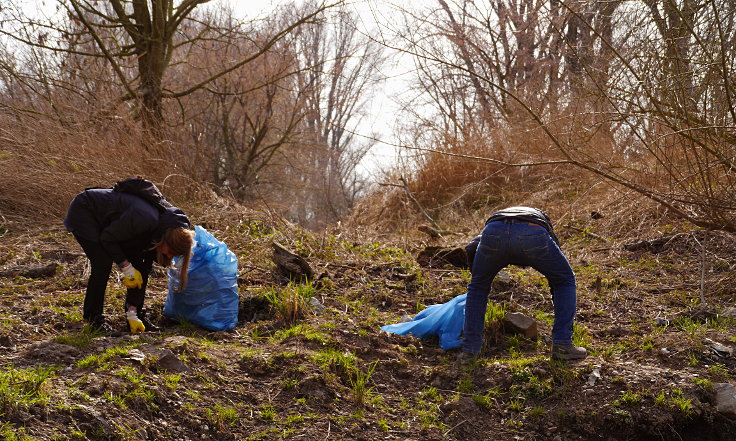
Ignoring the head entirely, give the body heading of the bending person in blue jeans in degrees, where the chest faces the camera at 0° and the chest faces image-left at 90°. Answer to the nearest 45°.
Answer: approximately 180°

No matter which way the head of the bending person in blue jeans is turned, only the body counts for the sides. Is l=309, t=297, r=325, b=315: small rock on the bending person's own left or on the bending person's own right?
on the bending person's own left

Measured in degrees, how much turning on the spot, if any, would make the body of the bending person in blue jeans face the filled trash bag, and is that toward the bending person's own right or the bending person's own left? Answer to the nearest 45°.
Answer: approximately 90° to the bending person's own left
